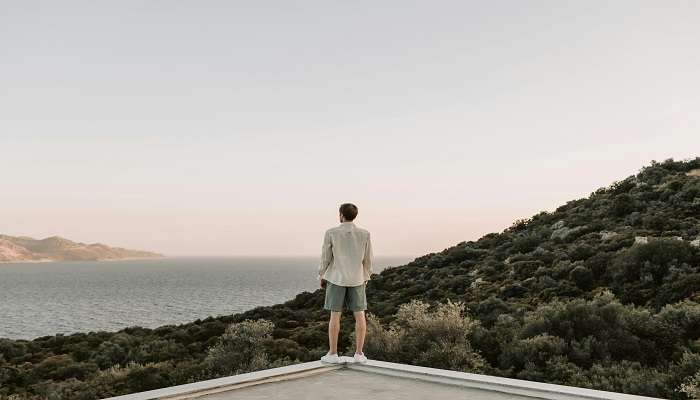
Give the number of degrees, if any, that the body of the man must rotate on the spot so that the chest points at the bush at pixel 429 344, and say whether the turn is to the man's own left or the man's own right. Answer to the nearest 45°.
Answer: approximately 45° to the man's own right

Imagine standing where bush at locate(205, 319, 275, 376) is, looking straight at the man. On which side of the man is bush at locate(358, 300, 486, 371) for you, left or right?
left

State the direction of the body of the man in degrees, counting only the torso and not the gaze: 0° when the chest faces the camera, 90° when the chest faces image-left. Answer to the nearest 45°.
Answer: approximately 180°
